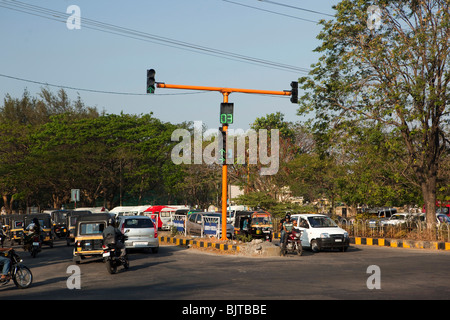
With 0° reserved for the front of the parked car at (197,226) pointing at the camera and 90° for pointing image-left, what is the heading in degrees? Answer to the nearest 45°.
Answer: approximately 315°

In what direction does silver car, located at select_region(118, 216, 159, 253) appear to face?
away from the camera

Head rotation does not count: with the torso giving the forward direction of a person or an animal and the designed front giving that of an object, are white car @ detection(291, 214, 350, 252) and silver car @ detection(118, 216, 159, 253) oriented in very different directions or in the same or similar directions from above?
very different directions

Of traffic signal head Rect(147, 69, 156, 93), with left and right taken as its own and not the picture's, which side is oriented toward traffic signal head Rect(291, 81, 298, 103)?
left

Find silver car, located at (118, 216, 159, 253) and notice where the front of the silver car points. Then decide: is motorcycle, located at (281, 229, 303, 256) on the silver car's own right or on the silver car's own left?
on the silver car's own right

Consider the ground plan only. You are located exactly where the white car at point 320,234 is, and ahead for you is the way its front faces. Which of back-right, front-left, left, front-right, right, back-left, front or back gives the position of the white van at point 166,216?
back

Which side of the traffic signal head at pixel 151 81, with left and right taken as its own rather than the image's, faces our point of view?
front
